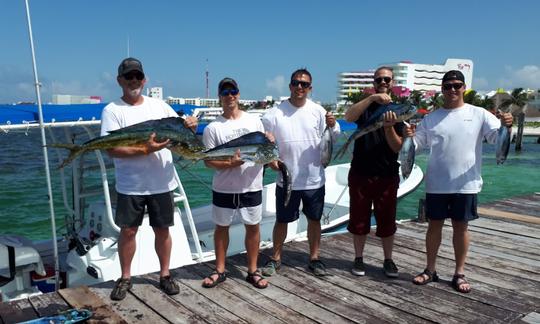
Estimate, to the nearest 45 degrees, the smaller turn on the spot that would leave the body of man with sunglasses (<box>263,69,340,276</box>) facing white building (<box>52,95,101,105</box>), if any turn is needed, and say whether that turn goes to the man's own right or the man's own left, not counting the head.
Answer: approximately 135° to the man's own right

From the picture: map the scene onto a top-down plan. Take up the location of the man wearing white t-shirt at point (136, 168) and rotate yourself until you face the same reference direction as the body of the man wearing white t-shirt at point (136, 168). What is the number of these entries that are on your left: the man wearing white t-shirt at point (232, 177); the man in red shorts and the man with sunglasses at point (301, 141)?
3

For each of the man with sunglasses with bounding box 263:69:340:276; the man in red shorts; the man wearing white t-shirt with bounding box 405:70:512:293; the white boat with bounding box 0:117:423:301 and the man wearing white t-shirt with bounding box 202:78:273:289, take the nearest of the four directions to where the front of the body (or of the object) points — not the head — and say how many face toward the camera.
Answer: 4

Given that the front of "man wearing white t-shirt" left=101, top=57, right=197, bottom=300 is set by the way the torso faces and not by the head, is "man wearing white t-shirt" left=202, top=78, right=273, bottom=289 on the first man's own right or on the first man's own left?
on the first man's own left

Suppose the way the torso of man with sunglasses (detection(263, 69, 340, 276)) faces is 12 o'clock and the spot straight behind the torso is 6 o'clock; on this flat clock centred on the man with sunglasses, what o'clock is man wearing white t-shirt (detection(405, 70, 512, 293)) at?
The man wearing white t-shirt is roughly at 9 o'clock from the man with sunglasses.

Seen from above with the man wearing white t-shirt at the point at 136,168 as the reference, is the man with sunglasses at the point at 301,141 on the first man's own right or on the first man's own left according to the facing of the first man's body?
on the first man's own left

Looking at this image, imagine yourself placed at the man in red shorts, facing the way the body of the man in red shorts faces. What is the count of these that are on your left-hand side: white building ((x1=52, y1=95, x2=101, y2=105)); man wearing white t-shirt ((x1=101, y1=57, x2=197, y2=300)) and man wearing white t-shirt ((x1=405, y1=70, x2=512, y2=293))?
1
